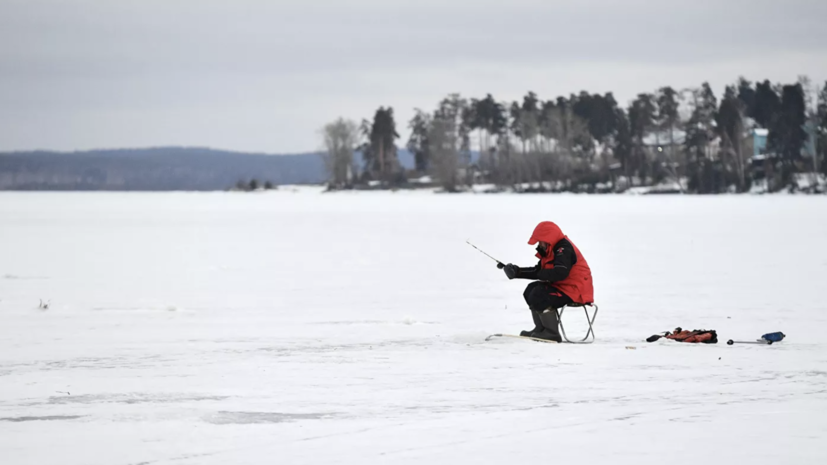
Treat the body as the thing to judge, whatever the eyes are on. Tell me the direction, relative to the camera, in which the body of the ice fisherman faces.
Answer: to the viewer's left

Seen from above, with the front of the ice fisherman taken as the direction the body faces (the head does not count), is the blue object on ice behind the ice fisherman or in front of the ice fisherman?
behind
